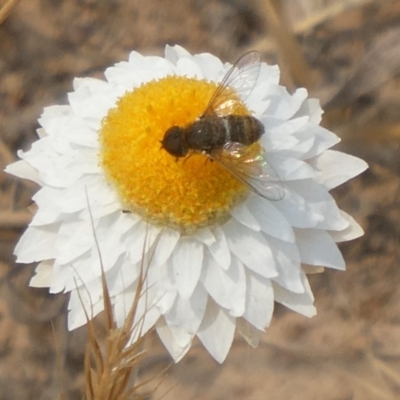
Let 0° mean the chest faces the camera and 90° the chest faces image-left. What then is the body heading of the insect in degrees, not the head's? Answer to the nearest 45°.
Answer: approximately 90°

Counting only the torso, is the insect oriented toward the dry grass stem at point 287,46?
no
